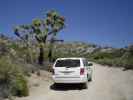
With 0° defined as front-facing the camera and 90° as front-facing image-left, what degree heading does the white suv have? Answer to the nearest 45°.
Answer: approximately 180°

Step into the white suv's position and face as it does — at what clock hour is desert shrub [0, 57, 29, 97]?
The desert shrub is roughly at 8 o'clock from the white suv.

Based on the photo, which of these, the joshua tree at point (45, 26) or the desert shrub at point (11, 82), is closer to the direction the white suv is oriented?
the joshua tree

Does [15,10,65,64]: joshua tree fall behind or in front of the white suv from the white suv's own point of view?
in front
